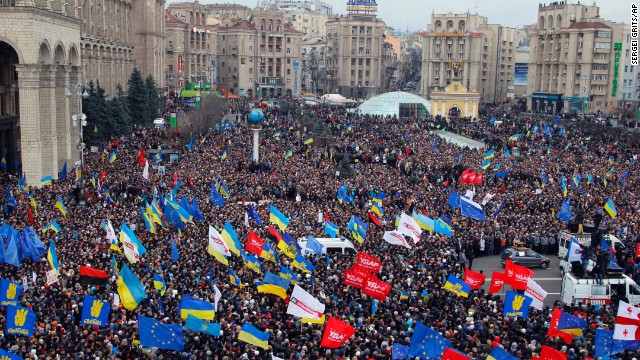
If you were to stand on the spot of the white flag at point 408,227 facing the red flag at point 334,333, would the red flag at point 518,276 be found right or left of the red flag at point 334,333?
left

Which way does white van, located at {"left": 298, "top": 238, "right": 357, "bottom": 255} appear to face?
to the viewer's right

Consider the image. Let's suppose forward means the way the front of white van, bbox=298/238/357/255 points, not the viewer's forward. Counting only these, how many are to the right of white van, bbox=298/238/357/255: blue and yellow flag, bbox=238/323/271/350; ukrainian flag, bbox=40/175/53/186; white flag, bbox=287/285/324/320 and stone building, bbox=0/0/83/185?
2
